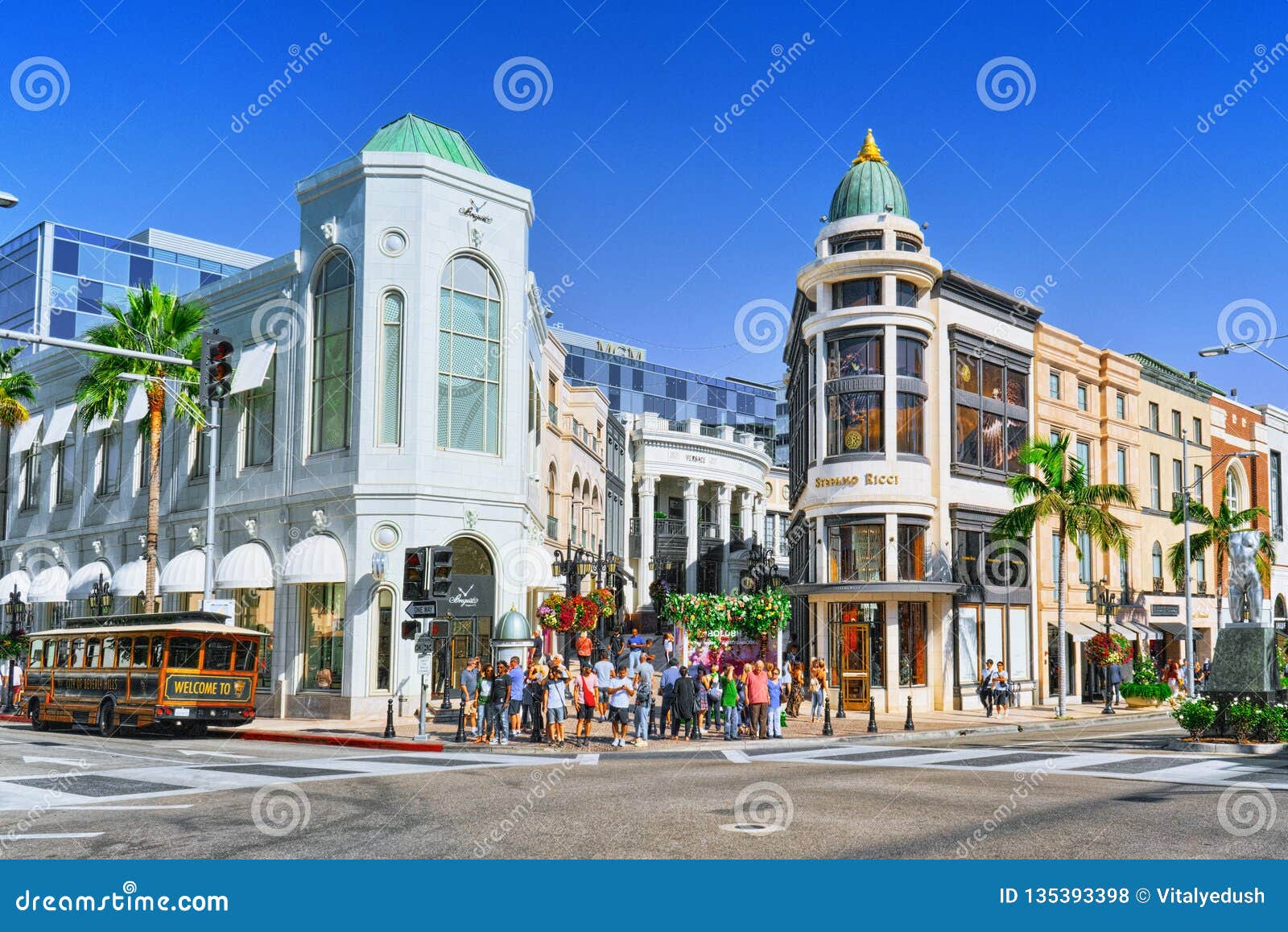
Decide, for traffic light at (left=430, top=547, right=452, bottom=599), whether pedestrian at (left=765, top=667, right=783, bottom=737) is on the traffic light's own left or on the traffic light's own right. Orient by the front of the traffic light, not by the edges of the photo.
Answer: on the traffic light's own left

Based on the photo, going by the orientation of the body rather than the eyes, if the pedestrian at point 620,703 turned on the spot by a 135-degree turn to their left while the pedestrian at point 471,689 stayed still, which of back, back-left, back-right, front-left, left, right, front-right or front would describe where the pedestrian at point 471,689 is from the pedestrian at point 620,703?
left

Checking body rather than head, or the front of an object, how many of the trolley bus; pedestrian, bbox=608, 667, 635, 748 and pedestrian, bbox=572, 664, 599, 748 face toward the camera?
2

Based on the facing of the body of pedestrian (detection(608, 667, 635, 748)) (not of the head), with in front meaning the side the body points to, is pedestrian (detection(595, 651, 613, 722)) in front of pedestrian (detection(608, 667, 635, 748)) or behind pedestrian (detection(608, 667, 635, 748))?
behind
